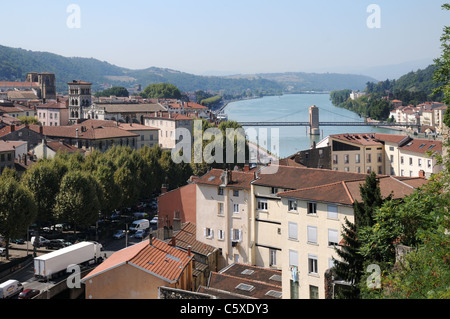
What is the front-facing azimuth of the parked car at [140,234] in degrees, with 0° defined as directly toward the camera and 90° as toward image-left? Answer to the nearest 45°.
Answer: approximately 45°

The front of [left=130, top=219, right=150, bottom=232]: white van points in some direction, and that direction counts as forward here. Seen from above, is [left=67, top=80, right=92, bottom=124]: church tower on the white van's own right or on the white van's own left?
on the white van's own right

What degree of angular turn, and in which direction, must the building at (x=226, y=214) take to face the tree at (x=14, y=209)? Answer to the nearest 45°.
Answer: approximately 90° to its right
